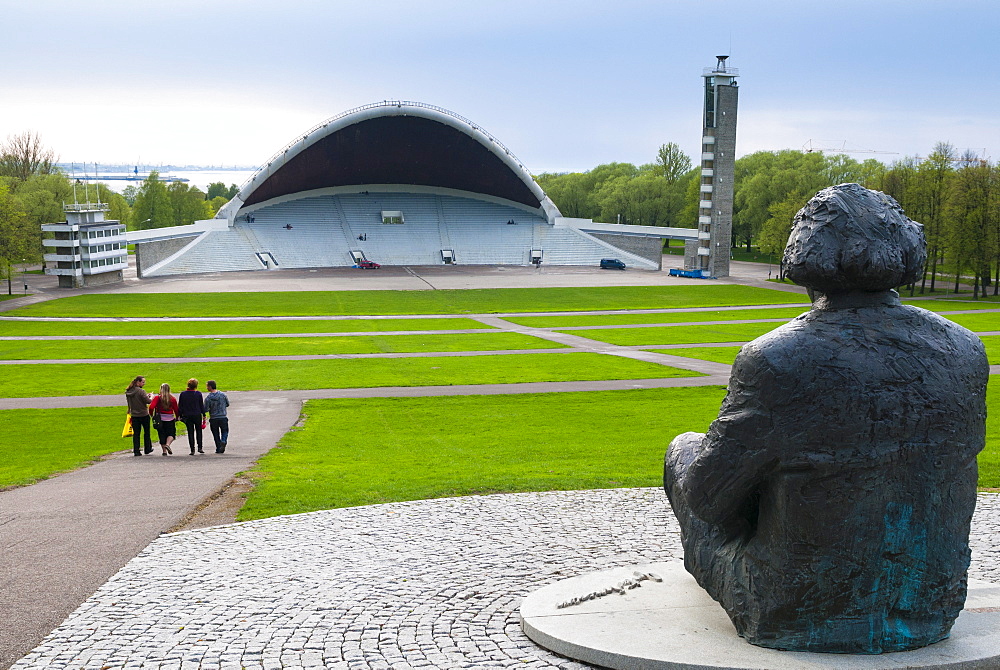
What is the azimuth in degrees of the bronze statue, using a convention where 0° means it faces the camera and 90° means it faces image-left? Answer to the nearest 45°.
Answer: approximately 135°

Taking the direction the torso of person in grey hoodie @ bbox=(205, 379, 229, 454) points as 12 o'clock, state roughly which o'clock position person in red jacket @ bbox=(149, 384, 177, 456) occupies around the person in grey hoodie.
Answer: The person in red jacket is roughly at 10 o'clock from the person in grey hoodie.

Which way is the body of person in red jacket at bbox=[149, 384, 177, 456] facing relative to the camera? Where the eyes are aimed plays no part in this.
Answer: away from the camera

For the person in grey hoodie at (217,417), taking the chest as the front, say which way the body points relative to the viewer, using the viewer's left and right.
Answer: facing away from the viewer

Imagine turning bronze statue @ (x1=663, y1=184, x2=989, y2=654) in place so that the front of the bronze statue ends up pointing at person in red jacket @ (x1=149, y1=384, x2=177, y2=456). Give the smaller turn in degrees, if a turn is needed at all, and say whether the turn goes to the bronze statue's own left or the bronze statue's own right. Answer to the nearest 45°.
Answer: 0° — it already faces them

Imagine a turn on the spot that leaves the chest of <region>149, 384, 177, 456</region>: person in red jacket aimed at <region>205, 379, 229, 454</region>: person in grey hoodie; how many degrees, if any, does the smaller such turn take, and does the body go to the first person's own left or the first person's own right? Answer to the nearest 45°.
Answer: approximately 135° to the first person's own right

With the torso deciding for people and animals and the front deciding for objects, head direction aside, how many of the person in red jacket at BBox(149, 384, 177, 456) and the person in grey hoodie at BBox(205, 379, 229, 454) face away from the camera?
2
